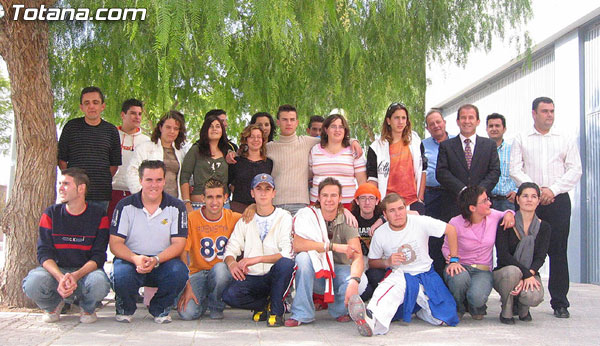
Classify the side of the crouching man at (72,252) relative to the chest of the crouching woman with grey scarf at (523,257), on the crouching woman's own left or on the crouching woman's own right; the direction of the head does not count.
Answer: on the crouching woman's own right

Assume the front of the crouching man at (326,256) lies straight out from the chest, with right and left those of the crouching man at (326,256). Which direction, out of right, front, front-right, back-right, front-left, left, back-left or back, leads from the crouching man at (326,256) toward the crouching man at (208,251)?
right

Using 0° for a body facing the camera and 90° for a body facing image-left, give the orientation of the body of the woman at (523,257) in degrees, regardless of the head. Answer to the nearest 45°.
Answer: approximately 0°

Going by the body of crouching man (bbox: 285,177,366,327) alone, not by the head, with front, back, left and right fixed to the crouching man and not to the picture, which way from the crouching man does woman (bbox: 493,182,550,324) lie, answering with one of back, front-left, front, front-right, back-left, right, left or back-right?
left

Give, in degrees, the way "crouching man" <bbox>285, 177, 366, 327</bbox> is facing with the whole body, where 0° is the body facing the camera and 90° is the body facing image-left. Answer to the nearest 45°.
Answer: approximately 0°

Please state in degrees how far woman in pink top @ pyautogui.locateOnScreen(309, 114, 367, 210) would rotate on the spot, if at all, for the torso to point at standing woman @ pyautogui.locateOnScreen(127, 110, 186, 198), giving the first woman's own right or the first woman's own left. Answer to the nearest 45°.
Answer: approximately 90° to the first woman's own right

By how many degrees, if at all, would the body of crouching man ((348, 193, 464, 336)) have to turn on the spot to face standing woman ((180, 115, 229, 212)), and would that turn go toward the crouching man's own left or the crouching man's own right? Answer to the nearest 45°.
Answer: approximately 90° to the crouching man's own right
